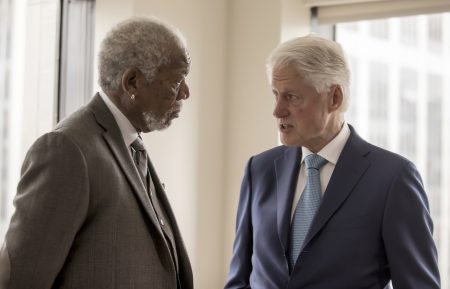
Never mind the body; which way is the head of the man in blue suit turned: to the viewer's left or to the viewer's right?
to the viewer's left

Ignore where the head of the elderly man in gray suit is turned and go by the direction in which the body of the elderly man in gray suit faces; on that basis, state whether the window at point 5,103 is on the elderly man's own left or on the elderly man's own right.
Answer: on the elderly man's own left

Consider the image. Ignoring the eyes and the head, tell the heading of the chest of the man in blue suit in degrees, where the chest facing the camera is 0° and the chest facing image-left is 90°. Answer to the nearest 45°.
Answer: approximately 45°

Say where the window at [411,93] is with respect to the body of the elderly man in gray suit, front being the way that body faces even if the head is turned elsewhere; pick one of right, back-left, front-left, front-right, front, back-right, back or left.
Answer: front-left

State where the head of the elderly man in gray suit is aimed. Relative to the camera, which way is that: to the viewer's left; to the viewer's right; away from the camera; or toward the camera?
to the viewer's right

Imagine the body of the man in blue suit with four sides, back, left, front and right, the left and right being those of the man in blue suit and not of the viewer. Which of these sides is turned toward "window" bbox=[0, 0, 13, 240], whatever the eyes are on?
right

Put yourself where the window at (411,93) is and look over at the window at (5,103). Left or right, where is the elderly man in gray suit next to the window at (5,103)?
left

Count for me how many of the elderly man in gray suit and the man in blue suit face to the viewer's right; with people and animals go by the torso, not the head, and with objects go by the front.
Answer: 1

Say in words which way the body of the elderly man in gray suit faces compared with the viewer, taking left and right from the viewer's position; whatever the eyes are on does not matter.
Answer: facing to the right of the viewer
